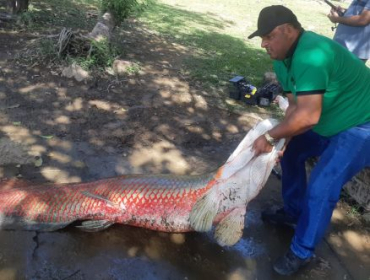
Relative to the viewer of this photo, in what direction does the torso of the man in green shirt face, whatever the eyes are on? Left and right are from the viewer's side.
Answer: facing to the left of the viewer

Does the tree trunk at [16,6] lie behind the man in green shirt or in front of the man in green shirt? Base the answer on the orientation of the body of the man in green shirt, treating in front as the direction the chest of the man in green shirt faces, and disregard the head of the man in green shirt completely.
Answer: in front

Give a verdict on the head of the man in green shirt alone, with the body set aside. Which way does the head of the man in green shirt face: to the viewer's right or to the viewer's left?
to the viewer's left
